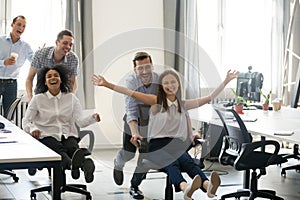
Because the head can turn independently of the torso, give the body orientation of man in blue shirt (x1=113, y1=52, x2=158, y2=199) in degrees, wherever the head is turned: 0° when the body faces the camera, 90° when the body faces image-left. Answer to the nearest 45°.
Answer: approximately 315°

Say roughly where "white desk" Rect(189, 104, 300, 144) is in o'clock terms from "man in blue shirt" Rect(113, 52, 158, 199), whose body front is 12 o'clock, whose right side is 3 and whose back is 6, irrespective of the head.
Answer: The white desk is roughly at 10 o'clock from the man in blue shirt.

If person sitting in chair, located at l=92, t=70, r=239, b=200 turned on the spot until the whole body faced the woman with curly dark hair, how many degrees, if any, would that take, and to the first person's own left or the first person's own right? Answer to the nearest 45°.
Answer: approximately 135° to the first person's own right

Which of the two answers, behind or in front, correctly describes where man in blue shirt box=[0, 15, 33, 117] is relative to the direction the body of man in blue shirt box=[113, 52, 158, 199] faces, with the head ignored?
behind

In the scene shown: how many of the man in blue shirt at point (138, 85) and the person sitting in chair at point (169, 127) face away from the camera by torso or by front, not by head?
0

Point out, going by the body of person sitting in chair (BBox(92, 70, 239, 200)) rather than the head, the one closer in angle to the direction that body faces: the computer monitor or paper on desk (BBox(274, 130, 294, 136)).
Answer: the paper on desk

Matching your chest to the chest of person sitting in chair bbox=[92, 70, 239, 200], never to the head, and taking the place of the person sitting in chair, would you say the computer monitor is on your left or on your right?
on your left

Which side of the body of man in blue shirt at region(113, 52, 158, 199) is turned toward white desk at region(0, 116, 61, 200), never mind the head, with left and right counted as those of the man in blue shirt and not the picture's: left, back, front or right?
right

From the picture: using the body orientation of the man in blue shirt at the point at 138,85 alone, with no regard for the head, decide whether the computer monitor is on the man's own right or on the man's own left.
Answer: on the man's own left

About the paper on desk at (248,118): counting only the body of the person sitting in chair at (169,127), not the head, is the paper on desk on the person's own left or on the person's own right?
on the person's own left

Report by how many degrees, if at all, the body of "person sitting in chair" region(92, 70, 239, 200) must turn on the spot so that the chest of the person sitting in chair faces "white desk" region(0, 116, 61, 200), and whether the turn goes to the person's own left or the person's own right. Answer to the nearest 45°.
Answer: approximately 90° to the person's own right
